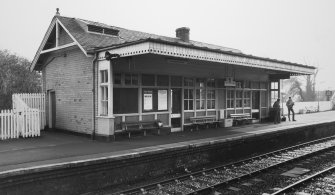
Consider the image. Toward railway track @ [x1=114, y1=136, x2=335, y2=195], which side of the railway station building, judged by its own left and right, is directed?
front

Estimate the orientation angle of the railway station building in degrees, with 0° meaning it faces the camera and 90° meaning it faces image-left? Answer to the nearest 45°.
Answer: approximately 315°

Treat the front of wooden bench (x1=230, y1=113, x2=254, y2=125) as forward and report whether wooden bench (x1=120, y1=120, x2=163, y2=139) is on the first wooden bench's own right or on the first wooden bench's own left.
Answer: on the first wooden bench's own right

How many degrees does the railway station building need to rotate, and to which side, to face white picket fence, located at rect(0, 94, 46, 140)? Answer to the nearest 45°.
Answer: approximately 135° to its right

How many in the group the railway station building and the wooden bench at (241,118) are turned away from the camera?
0

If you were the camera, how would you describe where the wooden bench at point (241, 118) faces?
facing the viewer and to the right of the viewer

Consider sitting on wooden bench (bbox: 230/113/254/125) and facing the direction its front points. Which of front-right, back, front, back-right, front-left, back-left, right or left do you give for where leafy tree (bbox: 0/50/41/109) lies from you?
back-right

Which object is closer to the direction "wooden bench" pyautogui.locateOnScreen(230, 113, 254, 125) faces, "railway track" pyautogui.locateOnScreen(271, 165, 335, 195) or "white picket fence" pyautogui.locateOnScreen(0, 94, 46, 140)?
the railway track

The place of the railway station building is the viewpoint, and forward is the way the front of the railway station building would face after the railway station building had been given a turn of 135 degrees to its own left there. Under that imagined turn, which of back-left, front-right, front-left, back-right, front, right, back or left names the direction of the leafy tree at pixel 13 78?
front-left
